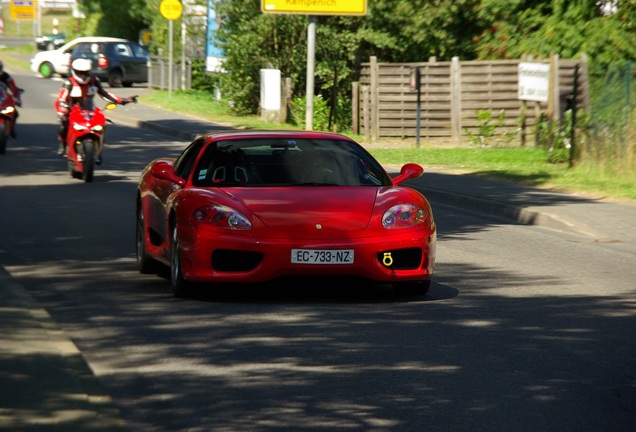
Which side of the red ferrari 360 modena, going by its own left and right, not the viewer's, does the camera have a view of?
front

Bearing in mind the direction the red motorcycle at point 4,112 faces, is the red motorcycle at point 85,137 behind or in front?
in front

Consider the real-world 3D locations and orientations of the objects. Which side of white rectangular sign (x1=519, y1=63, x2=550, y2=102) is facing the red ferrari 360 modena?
front

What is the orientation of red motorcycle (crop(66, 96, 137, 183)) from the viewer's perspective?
toward the camera

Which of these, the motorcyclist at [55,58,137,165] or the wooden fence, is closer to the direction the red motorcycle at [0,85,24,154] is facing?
the motorcyclist

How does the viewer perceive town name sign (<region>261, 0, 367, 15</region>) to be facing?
facing the viewer

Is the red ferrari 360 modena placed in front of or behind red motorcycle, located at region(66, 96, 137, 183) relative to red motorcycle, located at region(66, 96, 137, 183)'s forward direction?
in front

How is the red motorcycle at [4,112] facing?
toward the camera

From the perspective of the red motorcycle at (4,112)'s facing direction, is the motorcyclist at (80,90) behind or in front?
in front

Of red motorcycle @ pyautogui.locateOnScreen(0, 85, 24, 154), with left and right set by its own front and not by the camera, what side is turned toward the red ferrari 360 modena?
front
